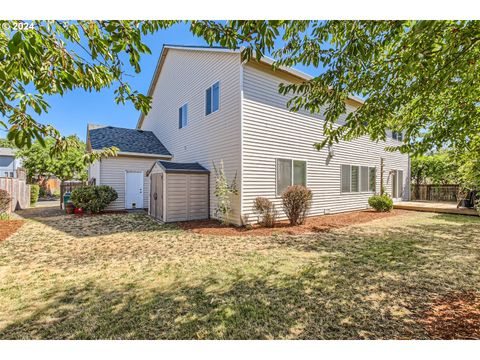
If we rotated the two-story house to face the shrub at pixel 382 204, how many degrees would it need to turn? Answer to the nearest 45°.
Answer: approximately 135° to its right

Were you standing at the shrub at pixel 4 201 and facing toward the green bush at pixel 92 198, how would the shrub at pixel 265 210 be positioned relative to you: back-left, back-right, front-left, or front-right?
front-right

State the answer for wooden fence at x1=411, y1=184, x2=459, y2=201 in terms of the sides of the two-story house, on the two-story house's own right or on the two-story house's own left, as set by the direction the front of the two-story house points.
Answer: on the two-story house's own right

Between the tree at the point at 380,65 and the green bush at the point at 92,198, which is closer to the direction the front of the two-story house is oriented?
the green bush

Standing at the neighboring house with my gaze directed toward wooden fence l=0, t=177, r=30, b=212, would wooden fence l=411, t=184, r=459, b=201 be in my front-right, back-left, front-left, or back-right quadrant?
front-left

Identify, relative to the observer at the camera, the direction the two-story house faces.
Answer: facing away from the viewer and to the left of the viewer

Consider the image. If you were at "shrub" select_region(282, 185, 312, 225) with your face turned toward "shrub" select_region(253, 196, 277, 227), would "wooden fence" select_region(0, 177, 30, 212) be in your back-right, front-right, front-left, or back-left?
front-right

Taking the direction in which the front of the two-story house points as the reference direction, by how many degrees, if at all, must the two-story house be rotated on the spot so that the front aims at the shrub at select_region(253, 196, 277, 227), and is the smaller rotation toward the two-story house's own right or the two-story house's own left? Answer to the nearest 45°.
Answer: approximately 135° to the two-story house's own left

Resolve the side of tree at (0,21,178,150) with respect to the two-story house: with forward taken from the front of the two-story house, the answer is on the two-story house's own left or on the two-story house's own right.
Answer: on the two-story house's own left

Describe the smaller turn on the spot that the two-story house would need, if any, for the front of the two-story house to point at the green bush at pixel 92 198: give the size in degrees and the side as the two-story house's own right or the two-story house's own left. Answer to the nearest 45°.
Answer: approximately 45° to the two-story house's own left
